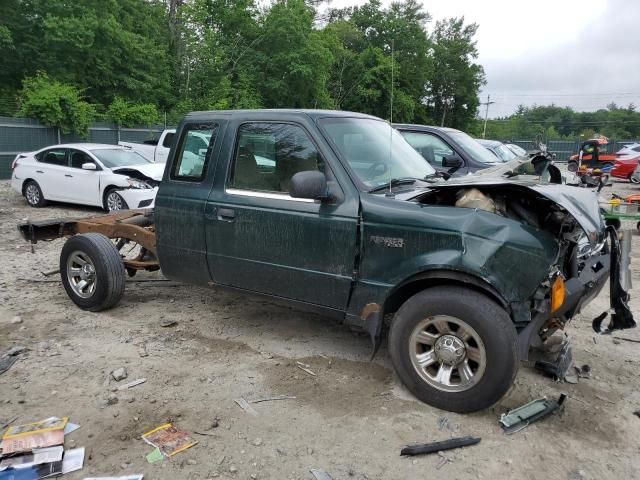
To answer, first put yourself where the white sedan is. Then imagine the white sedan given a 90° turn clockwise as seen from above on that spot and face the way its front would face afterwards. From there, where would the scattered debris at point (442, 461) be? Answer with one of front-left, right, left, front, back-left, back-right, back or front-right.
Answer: front-left

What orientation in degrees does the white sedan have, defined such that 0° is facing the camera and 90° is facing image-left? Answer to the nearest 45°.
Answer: approximately 315°

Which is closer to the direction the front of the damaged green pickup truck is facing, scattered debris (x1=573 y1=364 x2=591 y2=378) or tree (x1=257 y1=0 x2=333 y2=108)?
the scattered debris

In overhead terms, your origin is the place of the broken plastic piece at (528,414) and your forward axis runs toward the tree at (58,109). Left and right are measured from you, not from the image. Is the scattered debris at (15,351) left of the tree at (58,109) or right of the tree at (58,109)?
left

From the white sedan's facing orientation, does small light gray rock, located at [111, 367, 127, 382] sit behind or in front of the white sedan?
in front

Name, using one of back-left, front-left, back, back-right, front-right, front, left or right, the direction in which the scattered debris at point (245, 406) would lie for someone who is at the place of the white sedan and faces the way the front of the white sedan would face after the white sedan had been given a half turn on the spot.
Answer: back-left

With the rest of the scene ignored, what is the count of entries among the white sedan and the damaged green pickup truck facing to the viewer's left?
0

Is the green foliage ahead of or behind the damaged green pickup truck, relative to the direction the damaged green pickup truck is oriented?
behind

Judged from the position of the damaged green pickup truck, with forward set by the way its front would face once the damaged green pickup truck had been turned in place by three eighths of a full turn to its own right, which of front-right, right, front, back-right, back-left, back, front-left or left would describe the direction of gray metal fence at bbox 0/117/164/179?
front-right

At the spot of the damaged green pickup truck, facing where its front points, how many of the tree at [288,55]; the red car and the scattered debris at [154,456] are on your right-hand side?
1

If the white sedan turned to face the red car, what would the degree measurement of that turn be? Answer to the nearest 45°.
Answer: approximately 45° to its left

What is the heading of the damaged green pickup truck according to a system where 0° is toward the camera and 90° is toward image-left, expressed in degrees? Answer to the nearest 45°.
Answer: approximately 315°
